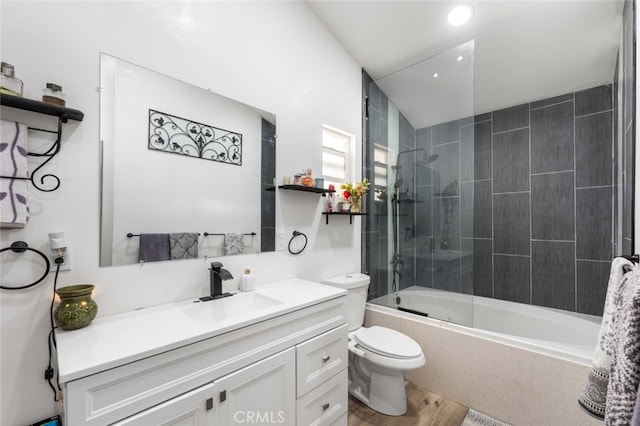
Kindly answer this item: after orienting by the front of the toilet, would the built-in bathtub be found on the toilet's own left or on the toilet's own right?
on the toilet's own left

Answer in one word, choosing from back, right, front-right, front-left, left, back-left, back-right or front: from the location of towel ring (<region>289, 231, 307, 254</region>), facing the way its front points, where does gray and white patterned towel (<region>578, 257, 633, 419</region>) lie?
front

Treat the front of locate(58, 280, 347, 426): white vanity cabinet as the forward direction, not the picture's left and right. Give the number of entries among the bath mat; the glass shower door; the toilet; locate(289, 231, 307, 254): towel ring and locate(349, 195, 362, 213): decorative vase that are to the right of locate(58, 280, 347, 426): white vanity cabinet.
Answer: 0

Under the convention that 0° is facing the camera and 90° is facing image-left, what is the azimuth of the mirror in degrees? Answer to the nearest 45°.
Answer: approximately 315°

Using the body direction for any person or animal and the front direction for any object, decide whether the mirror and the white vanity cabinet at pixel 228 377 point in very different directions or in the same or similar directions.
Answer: same or similar directions

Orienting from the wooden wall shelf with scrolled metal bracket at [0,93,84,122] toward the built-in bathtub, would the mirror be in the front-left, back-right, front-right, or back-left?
front-left

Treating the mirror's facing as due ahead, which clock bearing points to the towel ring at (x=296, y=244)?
The towel ring is roughly at 10 o'clock from the mirror.

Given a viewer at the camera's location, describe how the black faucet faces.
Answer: facing the viewer and to the right of the viewer

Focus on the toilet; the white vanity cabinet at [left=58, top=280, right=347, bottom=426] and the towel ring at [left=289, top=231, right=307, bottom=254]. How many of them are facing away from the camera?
0

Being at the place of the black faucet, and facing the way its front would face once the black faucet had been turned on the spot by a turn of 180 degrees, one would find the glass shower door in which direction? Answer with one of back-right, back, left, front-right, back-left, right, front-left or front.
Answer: back-right

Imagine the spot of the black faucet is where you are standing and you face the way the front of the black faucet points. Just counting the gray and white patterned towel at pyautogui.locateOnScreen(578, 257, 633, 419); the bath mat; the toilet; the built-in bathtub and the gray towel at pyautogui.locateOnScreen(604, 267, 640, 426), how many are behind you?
0

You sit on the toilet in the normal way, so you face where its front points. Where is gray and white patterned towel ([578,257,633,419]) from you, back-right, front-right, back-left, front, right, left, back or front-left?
front

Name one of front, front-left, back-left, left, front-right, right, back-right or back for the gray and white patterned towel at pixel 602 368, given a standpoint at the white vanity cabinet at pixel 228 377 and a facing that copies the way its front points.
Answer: front

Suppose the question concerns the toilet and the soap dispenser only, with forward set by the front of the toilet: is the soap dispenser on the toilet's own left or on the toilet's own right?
on the toilet's own right

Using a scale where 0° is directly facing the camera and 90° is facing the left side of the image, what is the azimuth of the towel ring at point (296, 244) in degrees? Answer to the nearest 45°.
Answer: approximately 315°

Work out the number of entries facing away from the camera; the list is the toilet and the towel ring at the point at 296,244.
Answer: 0

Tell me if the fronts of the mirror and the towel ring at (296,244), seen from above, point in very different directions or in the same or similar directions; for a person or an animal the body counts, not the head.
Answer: same or similar directions

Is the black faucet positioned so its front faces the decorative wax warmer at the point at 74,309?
no

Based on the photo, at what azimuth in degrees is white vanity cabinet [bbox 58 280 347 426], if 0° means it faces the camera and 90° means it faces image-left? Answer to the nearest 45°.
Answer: approximately 315°
